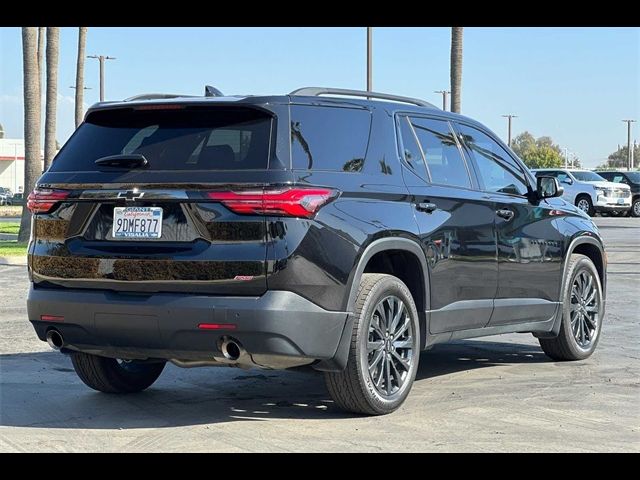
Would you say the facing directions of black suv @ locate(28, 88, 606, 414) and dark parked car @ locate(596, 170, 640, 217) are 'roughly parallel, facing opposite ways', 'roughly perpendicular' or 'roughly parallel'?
roughly perpendicular

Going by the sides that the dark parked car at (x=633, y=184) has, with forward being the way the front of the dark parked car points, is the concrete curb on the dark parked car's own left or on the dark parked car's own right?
on the dark parked car's own right

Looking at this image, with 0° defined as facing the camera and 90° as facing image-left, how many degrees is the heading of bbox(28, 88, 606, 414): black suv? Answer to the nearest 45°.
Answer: approximately 225°

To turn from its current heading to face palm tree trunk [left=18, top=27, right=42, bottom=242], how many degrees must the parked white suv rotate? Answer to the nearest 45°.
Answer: approximately 90° to its right

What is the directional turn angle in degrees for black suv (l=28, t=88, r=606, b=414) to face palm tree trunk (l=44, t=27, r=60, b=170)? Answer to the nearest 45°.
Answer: approximately 45° to its left

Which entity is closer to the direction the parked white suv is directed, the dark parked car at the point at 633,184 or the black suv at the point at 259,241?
the black suv

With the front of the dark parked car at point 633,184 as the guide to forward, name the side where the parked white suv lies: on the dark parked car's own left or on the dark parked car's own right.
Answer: on the dark parked car's own right

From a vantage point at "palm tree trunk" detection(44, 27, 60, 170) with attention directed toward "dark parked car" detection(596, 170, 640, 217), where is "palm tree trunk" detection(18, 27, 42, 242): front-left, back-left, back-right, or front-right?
back-right
